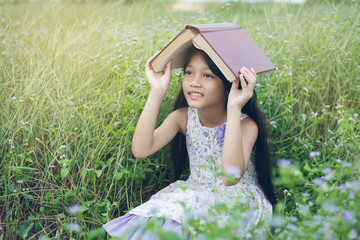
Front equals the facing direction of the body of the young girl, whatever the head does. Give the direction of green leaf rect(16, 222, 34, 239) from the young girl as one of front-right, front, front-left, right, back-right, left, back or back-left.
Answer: front-right

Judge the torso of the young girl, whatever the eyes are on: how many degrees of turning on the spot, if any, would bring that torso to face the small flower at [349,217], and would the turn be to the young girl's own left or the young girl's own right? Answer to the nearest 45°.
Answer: approximately 45° to the young girl's own left

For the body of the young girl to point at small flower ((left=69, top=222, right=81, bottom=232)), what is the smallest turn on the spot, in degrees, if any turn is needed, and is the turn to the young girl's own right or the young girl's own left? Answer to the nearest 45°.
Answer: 0° — they already face it

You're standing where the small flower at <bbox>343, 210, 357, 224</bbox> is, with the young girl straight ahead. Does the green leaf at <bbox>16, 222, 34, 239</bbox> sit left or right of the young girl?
left

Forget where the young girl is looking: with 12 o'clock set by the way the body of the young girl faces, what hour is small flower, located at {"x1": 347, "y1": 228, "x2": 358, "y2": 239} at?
The small flower is roughly at 10 o'clock from the young girl.

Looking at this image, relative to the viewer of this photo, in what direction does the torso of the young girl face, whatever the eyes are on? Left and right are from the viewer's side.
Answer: facing the viewer and to the left of the viewer

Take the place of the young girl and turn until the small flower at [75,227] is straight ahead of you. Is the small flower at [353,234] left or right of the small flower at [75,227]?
left
